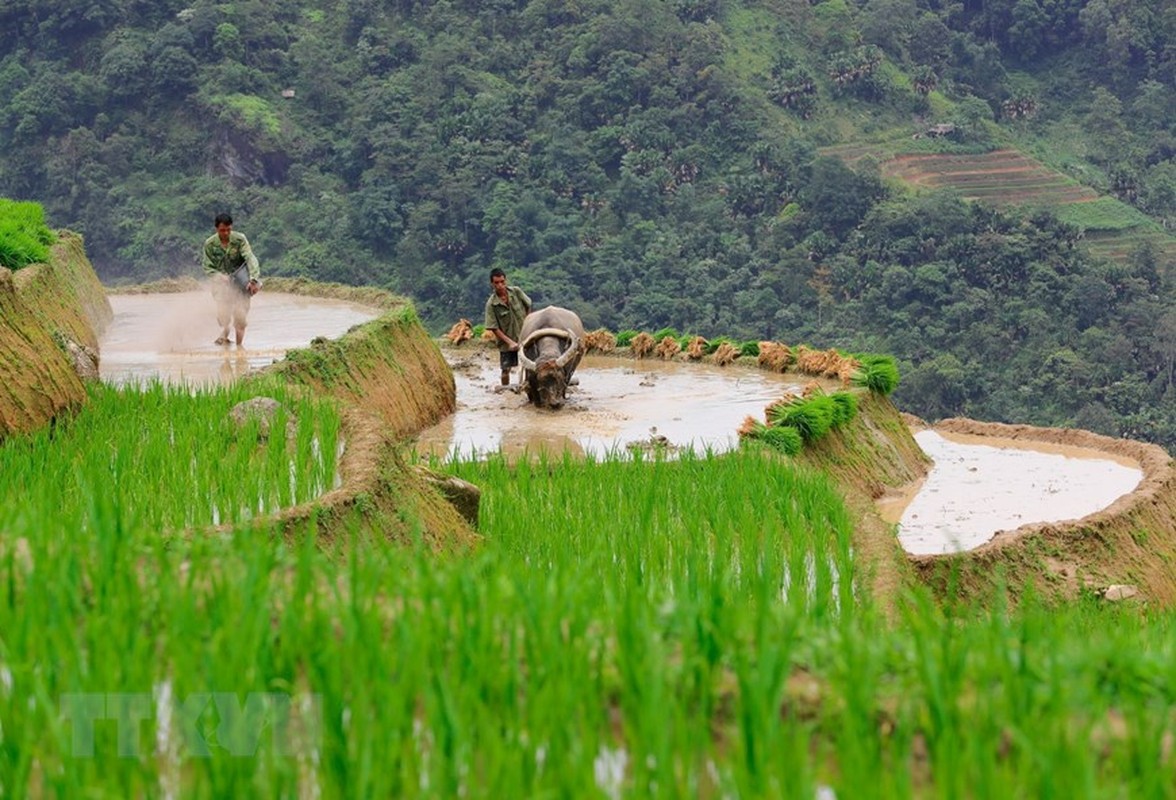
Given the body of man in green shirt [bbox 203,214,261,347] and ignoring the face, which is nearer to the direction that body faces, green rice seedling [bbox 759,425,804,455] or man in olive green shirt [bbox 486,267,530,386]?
the green rice seedling

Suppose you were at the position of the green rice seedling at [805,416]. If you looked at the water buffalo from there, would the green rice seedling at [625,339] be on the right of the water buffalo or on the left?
right

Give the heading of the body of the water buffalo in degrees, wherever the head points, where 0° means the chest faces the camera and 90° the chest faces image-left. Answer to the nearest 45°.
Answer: approximately 0°

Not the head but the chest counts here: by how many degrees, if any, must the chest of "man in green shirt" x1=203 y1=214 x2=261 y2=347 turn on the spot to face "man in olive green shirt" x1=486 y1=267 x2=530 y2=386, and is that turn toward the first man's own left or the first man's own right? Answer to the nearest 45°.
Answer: approximately 90° to the first man's own left

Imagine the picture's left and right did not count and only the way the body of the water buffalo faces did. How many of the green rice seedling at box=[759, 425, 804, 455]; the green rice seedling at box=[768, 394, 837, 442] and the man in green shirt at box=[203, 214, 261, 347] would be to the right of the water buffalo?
1

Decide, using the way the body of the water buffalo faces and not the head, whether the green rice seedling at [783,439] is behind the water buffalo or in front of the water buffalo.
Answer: in front
